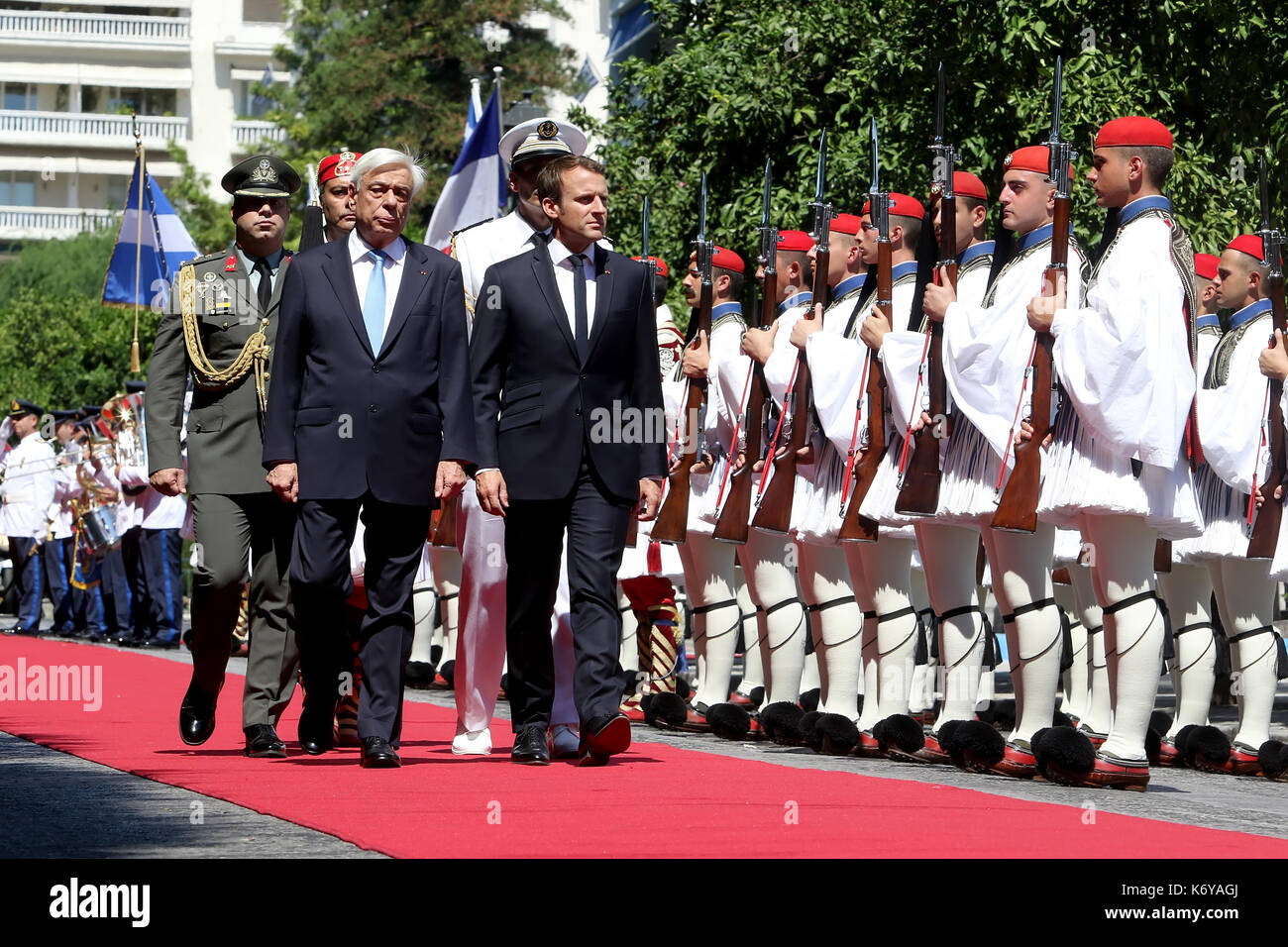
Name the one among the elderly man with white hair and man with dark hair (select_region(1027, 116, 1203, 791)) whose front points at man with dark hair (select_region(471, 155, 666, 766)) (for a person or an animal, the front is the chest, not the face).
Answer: man with dark hair (select_region(1027, 116, 1203, 791))

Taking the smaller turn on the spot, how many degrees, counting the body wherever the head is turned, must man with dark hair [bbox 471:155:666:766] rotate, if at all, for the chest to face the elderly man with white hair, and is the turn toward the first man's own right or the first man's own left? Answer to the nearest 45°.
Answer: approximately 90° to the first man's own right

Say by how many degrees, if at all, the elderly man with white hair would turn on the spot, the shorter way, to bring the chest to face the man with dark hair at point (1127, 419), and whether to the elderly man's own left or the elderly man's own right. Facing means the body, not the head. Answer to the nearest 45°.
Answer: approximately 90° to the elderly man's own left

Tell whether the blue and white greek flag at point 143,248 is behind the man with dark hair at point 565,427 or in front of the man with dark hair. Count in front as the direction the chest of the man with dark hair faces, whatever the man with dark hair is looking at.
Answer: behind

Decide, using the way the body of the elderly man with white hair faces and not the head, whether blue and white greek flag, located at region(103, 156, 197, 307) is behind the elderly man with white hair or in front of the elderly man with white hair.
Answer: behind

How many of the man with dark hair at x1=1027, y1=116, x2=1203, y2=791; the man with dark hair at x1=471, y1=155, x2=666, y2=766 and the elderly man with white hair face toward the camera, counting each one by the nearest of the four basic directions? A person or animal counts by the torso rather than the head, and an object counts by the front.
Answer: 2

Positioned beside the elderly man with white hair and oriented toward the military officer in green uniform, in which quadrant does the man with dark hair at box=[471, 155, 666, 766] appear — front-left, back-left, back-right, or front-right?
back-right

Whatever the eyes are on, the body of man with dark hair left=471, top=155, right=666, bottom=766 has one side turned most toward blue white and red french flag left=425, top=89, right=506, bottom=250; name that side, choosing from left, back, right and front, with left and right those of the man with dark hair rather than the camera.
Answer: back

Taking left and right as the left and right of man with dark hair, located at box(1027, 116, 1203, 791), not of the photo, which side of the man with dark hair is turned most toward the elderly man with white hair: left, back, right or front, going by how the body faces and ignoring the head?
front

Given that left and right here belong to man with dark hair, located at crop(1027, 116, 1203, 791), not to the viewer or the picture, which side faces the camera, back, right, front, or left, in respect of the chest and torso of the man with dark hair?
left

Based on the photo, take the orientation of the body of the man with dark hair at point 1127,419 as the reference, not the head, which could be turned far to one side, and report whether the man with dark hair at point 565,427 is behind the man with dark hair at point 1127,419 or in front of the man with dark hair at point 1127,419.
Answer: in front

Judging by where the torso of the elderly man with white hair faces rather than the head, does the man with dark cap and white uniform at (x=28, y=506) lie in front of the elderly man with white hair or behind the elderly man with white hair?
behind

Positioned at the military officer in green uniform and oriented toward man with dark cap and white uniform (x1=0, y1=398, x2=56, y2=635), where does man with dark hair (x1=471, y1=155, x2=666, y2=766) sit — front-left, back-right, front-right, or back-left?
back-right

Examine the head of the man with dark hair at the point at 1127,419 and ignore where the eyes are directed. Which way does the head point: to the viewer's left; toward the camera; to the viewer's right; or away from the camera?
to the viewer's left

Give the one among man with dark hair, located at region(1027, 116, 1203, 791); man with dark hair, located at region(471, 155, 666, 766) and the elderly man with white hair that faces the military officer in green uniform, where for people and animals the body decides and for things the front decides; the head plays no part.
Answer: man with dark hair, located at region(1027, 116, 1203, 791)
